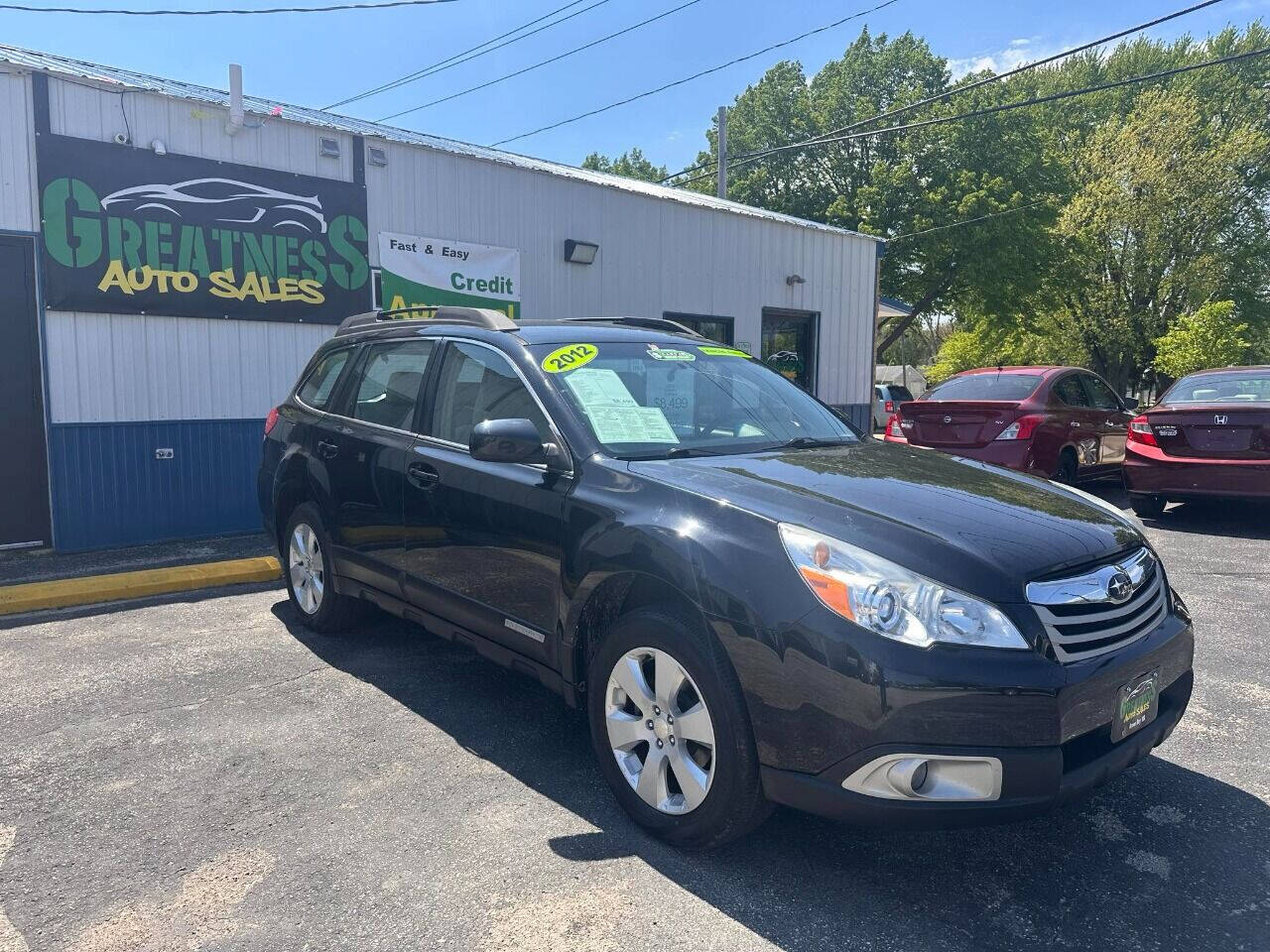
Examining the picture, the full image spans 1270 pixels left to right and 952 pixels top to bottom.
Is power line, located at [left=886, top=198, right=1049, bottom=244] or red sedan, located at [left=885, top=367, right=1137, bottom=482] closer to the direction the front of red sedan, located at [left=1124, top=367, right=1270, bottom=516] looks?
the power line

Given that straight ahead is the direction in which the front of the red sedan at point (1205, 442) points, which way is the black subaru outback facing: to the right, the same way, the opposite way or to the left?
to the right

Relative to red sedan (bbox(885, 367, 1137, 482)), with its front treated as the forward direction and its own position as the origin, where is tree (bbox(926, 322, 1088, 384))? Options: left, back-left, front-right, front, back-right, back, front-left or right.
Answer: front-left

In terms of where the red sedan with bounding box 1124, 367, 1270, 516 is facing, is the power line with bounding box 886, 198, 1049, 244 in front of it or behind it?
in front

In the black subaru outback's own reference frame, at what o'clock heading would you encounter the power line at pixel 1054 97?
The power line is roughly at 8 o'clock from the black subaru outback.

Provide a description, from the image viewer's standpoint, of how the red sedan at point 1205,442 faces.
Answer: facing away from the viewer

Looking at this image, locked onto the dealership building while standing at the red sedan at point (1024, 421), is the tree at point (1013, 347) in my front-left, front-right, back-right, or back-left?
back-right

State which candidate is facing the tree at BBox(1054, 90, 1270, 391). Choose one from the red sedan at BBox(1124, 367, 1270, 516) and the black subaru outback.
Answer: the red sedan

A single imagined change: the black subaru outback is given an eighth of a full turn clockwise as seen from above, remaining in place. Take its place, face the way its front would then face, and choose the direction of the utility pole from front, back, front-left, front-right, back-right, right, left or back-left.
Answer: back

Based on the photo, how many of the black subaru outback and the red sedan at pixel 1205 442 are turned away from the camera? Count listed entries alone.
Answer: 1

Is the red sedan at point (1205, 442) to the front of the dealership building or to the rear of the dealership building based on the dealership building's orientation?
to the front

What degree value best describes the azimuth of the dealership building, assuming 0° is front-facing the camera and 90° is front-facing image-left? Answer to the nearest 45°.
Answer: approximately 315°

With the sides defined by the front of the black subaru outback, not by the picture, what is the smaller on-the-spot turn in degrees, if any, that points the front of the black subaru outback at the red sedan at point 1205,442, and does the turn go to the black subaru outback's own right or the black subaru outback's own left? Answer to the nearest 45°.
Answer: approximately 90° to the black subaru outback's own left

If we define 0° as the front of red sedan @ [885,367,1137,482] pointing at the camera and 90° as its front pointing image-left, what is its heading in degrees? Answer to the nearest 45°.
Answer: approximately 225°

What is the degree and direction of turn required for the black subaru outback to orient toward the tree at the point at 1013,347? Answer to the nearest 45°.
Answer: approximately 135° to its left
